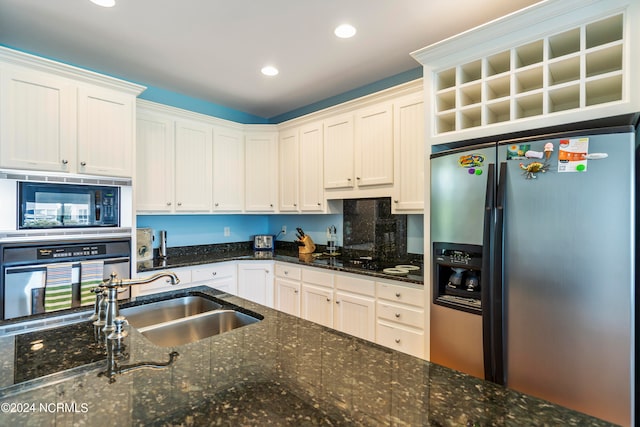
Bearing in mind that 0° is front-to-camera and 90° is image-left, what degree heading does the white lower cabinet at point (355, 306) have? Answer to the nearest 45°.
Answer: approximately 45°

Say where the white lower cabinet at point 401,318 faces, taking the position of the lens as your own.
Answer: facing the viewer and to the left of the viewer

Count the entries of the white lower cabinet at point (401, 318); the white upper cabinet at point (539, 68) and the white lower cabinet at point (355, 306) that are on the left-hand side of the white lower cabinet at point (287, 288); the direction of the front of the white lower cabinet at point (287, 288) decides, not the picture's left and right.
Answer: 3

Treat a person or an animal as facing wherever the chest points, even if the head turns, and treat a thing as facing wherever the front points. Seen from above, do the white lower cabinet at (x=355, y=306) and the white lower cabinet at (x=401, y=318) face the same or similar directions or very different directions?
same or similar directions

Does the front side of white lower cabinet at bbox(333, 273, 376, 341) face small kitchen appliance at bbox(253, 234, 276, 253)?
no

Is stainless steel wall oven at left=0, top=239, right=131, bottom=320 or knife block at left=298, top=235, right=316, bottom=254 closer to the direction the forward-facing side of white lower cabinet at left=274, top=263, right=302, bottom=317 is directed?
the stainless steel wall oven

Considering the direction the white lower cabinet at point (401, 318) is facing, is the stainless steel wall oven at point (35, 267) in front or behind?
in front

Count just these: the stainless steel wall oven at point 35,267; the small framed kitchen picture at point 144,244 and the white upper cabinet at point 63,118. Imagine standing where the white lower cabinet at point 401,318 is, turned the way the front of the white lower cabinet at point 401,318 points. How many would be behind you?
0

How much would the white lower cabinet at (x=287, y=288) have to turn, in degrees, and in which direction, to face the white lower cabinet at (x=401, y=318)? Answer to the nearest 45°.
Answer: approximately 90° to its left

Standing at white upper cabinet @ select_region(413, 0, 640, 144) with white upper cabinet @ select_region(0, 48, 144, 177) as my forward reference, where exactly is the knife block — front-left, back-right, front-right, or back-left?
front-right

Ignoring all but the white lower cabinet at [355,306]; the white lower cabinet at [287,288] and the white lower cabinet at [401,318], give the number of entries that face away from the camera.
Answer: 0

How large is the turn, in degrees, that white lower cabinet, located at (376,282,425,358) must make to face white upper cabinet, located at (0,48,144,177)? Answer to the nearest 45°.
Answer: approximately 45° to its right

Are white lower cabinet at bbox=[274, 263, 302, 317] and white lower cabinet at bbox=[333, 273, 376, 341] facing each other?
no

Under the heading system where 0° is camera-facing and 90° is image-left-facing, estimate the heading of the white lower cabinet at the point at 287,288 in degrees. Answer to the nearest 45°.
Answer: approximately 45°

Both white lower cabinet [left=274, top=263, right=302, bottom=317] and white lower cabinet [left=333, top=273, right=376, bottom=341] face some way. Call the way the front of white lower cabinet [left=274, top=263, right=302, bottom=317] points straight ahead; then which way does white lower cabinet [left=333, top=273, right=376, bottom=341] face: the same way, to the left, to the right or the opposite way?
the same way

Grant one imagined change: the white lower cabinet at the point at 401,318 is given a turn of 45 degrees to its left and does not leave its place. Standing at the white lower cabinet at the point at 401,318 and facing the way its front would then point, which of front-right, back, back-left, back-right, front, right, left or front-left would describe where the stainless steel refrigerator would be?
front-left

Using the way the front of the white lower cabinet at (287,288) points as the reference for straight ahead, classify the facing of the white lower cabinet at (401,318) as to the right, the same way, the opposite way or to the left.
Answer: the same way

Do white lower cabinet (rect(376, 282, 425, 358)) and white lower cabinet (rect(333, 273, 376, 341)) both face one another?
no
